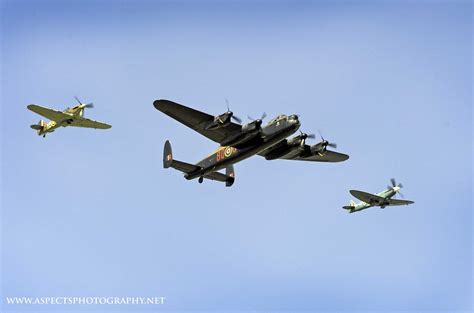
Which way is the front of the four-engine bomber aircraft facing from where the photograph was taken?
facing the viewer and to the right of the viewer

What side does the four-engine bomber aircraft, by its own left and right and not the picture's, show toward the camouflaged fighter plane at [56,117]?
back
